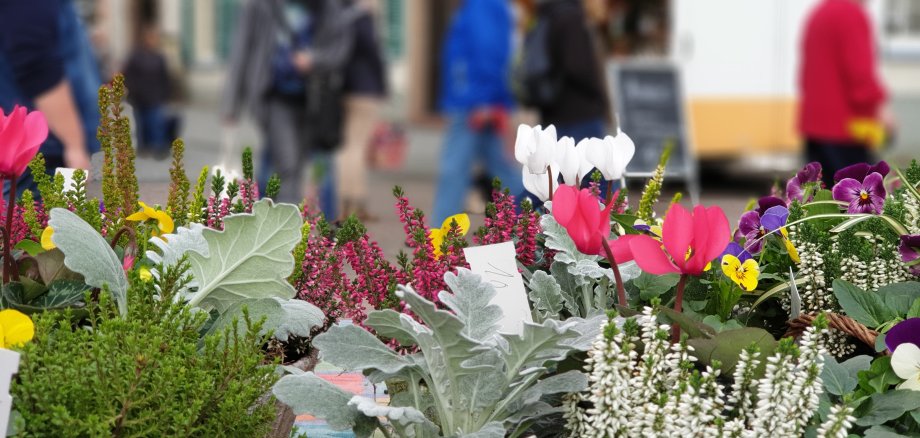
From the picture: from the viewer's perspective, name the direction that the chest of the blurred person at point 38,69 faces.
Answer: to the viewer's right

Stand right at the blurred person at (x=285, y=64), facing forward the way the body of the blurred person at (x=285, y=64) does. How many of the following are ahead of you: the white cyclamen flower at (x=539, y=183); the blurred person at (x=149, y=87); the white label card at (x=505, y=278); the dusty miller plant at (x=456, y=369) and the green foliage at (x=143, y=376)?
4

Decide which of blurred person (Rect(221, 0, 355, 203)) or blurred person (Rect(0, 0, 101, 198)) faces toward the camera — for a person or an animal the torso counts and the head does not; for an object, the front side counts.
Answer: blurred person (Rect(221, 0, 355, 203))

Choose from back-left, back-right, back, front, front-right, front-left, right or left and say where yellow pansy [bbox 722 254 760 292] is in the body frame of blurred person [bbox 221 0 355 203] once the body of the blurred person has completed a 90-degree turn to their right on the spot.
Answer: left

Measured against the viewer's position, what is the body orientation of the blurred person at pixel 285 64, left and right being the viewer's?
facing the viewer

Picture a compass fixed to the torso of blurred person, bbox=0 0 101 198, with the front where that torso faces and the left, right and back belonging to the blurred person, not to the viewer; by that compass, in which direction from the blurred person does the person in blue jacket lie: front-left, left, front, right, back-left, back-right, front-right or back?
front-left

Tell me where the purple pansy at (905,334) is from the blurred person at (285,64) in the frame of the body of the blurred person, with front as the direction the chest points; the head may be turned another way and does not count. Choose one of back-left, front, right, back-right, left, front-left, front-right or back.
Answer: front

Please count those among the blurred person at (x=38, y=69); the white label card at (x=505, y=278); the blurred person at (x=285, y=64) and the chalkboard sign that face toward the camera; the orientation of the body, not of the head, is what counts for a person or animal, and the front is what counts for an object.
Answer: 3

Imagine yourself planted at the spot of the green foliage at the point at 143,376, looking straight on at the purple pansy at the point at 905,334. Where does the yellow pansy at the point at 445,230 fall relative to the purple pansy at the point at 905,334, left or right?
left

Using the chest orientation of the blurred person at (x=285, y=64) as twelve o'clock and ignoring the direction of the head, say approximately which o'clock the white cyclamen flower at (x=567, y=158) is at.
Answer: The white cyclamen flower is roughly at 12 o'clock from the blurred person.

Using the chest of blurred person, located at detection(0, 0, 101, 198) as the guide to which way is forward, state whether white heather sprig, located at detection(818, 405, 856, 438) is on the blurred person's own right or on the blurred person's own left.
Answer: on the blurred person's own right

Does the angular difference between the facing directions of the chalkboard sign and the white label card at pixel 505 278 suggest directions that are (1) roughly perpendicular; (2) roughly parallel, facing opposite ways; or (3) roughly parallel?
roughly parallel

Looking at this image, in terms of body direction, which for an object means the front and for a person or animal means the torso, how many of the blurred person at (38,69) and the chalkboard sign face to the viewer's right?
1

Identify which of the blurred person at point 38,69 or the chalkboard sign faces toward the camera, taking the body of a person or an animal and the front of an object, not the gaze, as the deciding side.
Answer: the chalkboard sign

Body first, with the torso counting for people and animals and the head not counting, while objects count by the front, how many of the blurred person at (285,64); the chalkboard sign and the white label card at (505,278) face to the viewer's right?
0
